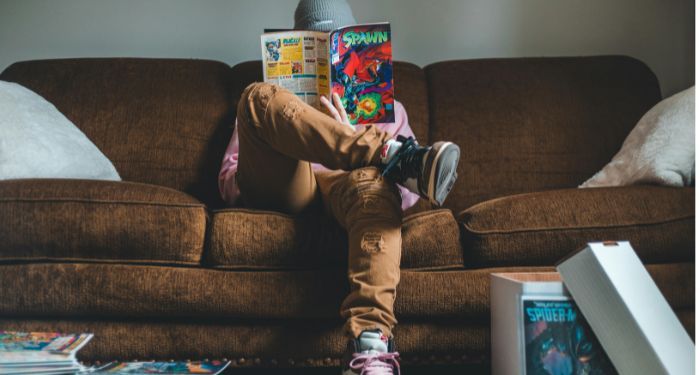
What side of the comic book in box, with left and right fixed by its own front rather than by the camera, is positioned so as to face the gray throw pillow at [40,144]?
right

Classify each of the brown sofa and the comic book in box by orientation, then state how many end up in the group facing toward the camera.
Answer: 2

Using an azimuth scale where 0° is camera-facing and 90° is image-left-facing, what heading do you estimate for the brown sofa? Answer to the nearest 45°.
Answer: approximately 0°

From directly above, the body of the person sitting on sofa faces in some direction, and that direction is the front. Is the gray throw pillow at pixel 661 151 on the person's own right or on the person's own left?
on the person's own left
